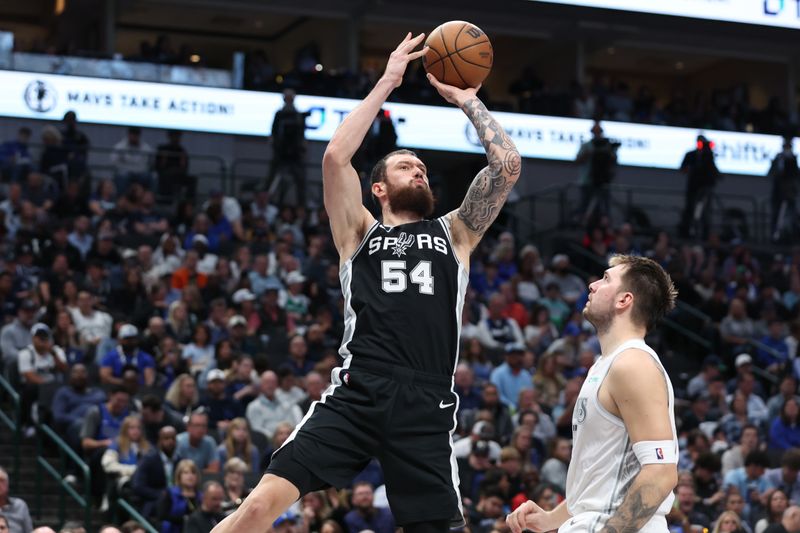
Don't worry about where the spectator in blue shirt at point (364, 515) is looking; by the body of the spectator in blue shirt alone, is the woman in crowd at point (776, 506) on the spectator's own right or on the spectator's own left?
on the spectator's own left

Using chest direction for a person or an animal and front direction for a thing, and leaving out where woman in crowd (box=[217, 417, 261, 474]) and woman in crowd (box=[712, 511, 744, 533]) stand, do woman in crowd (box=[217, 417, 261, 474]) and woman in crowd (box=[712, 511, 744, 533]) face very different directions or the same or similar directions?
same or similar directions

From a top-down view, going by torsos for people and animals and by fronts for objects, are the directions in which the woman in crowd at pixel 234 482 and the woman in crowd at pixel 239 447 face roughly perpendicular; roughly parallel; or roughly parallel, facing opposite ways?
roughly parallel

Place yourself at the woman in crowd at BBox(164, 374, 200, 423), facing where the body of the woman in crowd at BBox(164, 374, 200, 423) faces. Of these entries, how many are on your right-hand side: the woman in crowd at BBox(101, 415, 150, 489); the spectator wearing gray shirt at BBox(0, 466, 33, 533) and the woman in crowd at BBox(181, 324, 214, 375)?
2

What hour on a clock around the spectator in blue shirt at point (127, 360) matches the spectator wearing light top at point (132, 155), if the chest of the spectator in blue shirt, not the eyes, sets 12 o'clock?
The spectator wearing light top is roughly at 6 o'clock from the spectator in blue shirt.

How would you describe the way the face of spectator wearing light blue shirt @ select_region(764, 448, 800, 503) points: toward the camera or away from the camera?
toward the camera

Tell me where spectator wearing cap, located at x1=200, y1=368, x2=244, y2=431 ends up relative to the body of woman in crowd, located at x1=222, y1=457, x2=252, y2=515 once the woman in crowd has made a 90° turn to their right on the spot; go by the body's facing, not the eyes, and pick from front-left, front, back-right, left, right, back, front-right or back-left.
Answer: right

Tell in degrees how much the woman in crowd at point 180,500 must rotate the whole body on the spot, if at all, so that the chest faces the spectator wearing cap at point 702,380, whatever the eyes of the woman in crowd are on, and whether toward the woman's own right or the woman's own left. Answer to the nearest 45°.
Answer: approximately 90° to the woman's own left

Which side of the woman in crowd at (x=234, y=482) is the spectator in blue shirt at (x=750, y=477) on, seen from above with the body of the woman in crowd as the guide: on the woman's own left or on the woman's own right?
on the woman's own left

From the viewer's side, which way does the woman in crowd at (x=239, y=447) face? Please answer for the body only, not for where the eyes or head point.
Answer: toward the camera

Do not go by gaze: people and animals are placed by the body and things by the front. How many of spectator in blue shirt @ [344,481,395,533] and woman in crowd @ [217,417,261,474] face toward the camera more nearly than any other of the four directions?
2

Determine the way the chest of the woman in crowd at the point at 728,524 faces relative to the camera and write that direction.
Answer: toward the camera

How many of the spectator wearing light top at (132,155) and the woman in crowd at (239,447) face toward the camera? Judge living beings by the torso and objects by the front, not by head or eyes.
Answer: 2

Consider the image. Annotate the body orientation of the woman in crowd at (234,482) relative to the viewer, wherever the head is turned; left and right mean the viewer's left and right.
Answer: facing the viewer

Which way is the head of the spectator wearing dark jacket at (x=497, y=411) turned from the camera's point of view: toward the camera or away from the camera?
toward the camera

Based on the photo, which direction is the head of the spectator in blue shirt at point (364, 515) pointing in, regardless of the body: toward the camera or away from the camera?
toward the camera

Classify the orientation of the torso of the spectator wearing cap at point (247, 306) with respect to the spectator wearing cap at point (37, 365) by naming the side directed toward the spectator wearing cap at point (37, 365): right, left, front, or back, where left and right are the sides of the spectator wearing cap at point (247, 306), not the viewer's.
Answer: right
